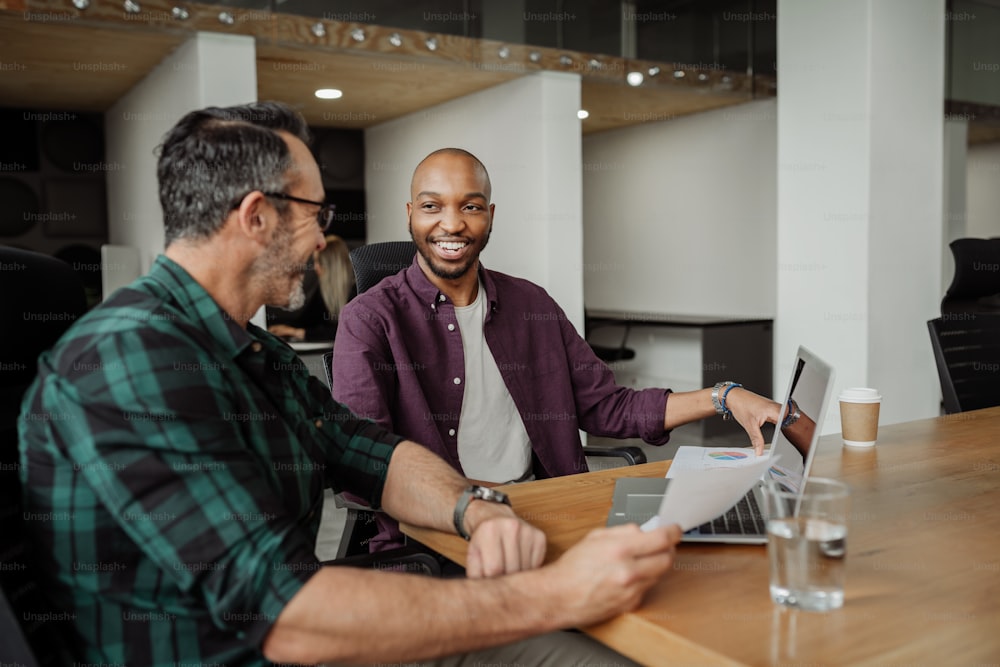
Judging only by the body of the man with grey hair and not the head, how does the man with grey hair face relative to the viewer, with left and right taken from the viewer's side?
facing to the right of the viewer

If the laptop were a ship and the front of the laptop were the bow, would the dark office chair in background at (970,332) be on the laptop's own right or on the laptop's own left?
on the laptop's own right

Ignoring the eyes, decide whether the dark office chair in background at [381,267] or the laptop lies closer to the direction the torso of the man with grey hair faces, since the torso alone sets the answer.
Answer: the laptop

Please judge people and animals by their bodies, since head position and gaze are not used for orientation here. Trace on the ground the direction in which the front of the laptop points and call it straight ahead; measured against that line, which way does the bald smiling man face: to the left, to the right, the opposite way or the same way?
to the left

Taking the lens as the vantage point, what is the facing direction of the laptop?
facing to the left of the viewer

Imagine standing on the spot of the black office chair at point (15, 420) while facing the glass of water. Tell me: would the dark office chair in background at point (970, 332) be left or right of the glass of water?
left

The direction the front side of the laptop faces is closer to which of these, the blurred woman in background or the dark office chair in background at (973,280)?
the blurred woman in background

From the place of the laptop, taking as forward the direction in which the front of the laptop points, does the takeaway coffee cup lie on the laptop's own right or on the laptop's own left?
on the laptop's own right

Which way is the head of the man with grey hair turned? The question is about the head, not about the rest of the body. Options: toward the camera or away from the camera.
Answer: away from the camera

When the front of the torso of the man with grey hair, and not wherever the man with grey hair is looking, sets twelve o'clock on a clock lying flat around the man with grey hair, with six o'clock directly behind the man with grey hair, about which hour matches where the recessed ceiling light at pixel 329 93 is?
The recessed ceiling light is roughly at 9 o'clock from the man with grey hair.

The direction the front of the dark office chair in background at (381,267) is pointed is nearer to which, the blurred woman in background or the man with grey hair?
the man with grey hair
